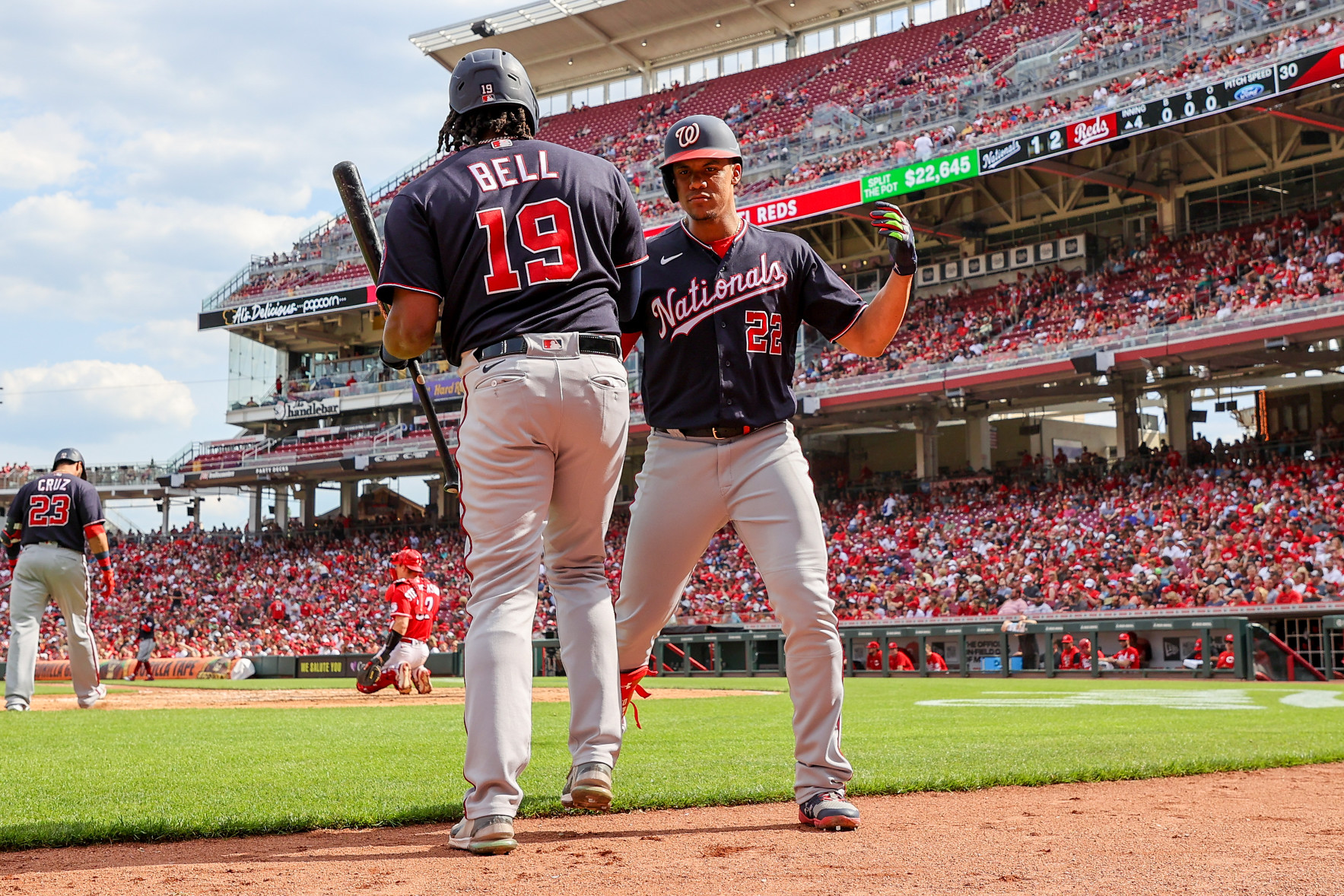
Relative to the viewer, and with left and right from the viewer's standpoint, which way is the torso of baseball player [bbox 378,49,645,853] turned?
facing away from the viewer

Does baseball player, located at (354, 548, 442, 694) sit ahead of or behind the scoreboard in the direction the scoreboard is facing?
ahead

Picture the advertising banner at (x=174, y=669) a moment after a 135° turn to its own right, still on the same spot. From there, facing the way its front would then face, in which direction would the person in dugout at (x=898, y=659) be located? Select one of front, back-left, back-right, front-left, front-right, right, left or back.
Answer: back

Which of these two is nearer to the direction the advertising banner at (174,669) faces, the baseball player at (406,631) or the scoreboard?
the baseball player

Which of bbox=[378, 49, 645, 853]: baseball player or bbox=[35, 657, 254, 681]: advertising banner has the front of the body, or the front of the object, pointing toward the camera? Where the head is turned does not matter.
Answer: the advertising banner

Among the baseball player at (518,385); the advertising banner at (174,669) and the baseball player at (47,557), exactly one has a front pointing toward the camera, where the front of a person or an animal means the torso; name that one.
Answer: the advertising banner

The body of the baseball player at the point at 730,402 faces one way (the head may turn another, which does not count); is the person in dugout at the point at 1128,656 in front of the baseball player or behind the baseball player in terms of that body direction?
behind

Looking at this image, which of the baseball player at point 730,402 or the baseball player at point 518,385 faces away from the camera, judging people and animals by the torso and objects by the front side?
the baseball player at point 518,385

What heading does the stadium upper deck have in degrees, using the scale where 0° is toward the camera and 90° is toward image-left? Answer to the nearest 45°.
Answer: approximately 45°

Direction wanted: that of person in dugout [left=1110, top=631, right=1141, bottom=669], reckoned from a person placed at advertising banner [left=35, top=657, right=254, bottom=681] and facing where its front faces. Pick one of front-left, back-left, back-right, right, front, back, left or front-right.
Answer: front-left

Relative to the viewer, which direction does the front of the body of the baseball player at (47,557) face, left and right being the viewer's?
facing away from the viewer

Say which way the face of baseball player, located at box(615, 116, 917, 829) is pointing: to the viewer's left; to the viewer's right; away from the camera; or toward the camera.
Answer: toward the camera

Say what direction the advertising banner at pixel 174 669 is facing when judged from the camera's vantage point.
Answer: facing the viewer

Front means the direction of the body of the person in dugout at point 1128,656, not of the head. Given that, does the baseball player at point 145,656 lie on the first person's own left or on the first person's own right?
on the first person's own right

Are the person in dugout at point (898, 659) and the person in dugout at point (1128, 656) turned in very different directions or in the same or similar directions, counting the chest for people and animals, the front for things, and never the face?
same or similar directions

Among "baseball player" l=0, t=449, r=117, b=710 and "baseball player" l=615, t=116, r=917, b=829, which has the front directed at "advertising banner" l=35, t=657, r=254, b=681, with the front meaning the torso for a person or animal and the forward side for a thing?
"baseball player" l=0, t=449, r=117, b=710
